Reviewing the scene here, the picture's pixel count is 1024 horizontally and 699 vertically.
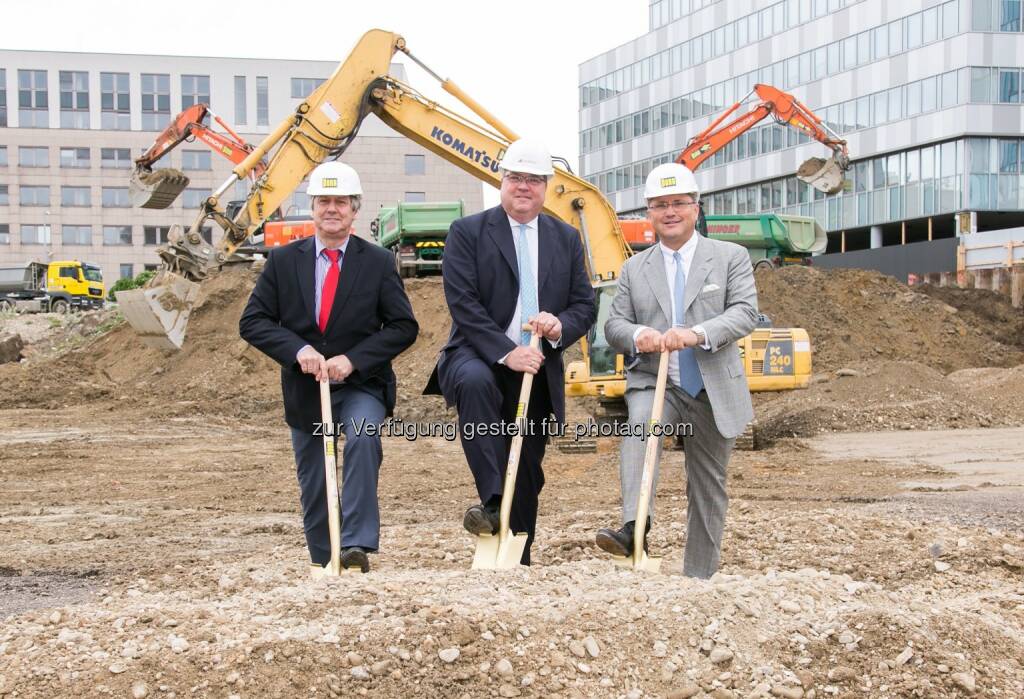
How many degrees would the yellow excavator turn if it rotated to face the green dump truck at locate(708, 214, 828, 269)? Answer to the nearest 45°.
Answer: approximately 135° to its right

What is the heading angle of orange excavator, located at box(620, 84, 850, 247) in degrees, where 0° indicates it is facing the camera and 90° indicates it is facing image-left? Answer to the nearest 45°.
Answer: approximately 270°

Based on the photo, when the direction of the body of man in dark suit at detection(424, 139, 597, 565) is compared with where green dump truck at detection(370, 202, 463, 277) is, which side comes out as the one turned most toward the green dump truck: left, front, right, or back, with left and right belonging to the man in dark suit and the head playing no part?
back

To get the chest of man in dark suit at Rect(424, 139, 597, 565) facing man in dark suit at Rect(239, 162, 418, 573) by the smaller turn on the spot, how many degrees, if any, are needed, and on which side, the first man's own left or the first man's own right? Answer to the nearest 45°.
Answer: approximately 90° to the first man's own right

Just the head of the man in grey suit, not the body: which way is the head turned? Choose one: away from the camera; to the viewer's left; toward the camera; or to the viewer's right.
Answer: toward the camera

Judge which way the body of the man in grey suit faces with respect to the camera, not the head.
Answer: toward the camera

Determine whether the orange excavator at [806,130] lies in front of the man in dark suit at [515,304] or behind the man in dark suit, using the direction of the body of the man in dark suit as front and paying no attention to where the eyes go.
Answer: behind

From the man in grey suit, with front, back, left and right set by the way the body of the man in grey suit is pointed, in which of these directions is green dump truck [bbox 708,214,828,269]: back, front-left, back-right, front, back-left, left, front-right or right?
back

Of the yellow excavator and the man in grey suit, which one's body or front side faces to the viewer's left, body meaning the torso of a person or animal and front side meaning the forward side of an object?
the yellow excavator

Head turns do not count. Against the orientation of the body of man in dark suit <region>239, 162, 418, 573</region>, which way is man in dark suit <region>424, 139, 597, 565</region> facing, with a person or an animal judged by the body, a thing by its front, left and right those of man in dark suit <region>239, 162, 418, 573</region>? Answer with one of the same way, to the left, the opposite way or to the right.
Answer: the same way

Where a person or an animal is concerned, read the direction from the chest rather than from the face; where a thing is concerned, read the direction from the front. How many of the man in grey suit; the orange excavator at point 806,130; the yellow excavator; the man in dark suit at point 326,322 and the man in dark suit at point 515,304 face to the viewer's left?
1

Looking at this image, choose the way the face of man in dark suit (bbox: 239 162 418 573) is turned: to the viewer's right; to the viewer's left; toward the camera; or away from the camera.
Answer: toward the camera

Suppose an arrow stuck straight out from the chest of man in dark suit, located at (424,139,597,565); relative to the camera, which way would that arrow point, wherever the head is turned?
toward the camera

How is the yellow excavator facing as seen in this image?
to the viewer's left

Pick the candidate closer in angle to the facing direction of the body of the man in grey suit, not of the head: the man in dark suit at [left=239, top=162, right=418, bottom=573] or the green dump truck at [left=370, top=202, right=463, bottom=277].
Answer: the man in dark suit
